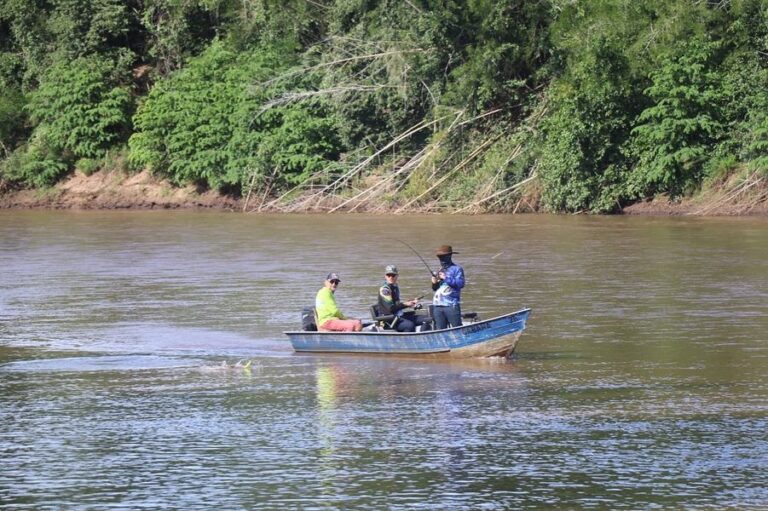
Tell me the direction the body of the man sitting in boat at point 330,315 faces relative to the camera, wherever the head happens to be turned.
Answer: to the viewer's right

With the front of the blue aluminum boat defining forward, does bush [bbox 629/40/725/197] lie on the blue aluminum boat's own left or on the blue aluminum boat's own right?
on the blue aluminum boat's own left

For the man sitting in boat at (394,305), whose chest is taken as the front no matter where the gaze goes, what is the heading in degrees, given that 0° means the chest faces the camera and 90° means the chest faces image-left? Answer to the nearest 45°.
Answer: approximately 315°

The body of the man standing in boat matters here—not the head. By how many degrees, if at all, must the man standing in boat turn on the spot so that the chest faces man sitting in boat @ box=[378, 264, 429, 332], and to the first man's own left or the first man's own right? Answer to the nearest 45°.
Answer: approximately 90° to the first man's own right

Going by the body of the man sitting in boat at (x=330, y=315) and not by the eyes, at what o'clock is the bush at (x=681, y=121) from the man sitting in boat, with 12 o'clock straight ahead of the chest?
The bush is roughly at 10 o'clock from the man sitting in boat.

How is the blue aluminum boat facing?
to the viewer's right
